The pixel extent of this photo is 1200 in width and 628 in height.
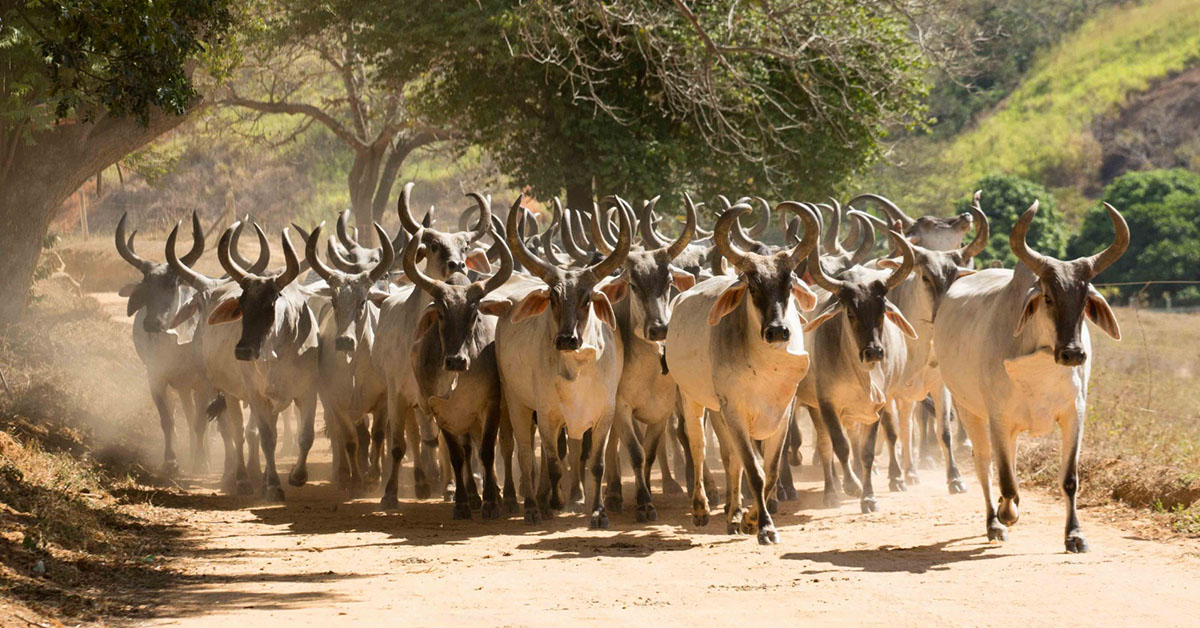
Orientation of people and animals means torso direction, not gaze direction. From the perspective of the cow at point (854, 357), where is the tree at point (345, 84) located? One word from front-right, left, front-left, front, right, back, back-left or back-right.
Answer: back-right

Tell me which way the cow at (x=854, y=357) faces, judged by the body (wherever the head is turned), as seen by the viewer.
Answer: toward the camera

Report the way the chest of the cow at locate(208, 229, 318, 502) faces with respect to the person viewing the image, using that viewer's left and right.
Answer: facing the viewer

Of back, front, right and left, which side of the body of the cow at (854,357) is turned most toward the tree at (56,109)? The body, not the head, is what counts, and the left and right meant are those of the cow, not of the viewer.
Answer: right

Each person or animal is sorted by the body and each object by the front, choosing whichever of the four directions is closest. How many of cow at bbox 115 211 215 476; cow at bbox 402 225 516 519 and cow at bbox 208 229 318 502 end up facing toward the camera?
3

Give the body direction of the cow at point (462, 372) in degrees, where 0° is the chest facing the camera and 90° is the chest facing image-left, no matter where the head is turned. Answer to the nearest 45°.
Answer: approximately 0°
